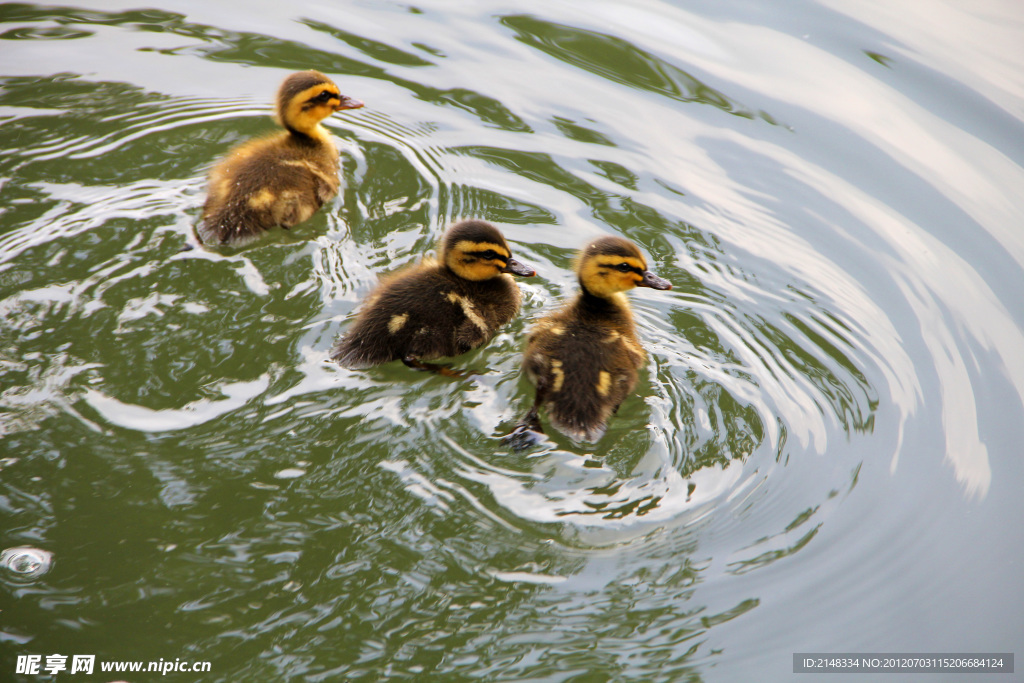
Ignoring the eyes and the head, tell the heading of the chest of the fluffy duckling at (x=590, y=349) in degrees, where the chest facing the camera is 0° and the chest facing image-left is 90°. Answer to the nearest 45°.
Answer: approximately 180°

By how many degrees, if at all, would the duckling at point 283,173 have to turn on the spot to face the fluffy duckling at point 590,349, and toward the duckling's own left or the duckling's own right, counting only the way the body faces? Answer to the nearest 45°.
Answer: approximately 90° to the duckling's own right

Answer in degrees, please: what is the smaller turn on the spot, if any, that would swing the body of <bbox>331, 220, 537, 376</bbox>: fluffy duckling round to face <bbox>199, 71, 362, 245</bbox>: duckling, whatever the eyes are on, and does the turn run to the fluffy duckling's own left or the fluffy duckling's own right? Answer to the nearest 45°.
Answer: approximately 135° to the fluffy duckling's own left

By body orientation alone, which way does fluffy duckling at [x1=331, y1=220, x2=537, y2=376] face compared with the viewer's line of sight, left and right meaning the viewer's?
facing to the right of the viewer

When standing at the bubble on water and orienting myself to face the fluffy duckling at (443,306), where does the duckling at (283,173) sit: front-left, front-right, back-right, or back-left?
front-left

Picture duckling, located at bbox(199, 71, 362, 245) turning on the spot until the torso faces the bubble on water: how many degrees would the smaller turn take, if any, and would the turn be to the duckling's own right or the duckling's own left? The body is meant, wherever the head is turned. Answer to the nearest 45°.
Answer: approximately 135° to the duckling's own right

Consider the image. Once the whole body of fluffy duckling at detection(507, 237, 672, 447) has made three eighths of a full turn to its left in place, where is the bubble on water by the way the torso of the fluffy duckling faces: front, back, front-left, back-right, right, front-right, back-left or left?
front

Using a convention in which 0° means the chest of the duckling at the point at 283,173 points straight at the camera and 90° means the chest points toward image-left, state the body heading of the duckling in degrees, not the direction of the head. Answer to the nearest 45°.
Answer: approximately 225°

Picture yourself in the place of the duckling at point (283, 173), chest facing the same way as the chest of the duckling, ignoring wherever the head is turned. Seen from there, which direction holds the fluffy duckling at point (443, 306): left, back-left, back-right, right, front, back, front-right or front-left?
right

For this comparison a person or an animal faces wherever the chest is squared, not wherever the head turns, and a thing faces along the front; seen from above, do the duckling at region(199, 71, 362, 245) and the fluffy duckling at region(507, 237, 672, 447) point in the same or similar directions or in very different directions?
same or similar directions

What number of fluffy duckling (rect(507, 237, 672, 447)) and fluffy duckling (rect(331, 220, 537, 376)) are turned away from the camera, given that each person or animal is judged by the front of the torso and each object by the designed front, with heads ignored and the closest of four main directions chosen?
1

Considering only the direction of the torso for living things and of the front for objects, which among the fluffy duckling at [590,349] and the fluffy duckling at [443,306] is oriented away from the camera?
the fluffy duckling at [590,349]

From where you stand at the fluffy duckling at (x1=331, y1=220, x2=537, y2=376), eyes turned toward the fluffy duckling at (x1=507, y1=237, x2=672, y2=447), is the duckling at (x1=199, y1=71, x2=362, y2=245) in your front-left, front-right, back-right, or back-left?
back-left
